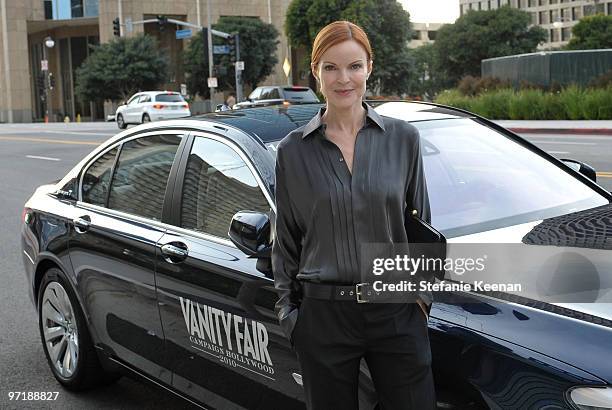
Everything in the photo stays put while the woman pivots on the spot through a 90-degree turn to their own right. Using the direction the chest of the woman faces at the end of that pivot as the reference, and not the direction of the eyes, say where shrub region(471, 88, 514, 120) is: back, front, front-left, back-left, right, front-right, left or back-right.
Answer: right

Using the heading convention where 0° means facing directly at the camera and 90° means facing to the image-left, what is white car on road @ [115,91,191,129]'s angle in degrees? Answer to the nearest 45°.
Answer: approximately 135°

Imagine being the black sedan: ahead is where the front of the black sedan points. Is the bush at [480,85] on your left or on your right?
on your left

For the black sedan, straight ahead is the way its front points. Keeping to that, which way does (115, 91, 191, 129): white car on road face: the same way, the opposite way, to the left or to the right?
the opposite way

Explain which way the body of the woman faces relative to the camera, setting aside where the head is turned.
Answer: toward the camera

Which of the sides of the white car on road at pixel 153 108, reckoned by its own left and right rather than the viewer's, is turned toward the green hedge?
right

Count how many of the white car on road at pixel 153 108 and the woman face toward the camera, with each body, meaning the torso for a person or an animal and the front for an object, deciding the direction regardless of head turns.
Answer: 1

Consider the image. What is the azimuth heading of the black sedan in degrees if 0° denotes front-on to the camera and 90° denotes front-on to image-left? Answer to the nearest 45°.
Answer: approximately 315°

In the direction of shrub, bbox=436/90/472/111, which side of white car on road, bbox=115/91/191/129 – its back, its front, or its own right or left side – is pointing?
right

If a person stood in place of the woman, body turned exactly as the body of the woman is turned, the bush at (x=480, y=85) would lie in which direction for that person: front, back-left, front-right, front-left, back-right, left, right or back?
back

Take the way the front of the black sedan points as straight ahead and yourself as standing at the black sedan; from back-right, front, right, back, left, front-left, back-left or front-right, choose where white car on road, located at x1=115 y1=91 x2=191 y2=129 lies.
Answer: back-left

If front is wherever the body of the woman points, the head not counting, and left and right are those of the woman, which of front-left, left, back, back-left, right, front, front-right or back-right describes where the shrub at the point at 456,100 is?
back

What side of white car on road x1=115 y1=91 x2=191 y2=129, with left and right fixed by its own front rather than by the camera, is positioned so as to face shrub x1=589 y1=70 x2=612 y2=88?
right
